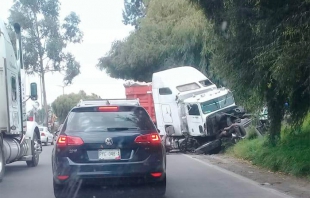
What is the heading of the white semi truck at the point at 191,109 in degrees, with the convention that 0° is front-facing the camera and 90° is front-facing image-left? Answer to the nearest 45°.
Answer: approximately 315°

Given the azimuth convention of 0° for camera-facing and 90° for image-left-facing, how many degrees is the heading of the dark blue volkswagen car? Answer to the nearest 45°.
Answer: approximately 180°

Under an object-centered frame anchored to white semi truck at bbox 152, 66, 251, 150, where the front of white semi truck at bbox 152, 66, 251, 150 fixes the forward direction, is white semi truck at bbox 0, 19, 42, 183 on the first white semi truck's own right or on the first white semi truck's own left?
on the first white semi truck's own right

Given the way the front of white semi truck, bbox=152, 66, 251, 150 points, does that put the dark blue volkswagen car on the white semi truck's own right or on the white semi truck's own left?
on the white semi truck's own right

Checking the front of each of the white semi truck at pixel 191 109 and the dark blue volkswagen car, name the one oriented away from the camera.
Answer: the dark blue volkswagen car

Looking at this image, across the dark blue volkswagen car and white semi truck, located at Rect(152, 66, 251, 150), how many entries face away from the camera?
1

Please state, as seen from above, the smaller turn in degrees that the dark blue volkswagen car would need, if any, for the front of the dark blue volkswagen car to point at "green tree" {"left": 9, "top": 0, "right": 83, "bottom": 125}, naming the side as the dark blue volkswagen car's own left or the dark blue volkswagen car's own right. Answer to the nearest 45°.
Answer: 0° — it already faces it
